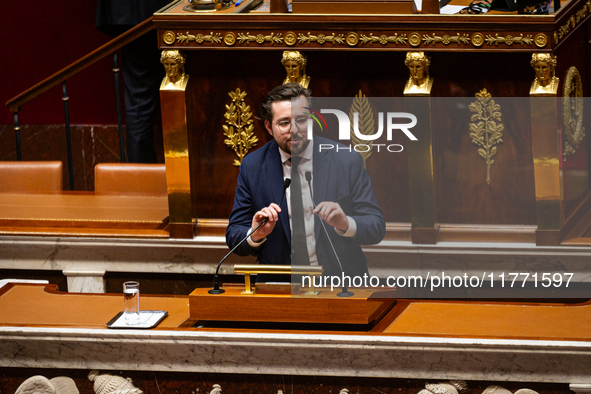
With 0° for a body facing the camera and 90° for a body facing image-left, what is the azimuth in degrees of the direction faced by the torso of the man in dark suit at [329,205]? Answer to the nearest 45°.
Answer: approximately 0°

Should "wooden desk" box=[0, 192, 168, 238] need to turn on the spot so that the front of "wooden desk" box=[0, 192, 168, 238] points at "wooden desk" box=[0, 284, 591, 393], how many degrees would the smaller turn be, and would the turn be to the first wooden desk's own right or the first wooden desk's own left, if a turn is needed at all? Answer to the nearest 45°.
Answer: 0° — it already faces it
